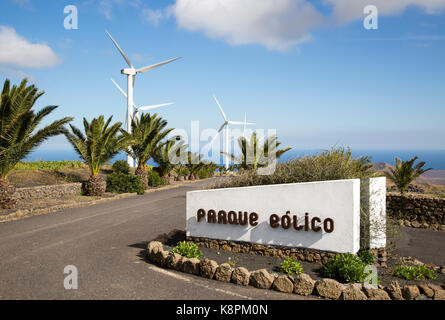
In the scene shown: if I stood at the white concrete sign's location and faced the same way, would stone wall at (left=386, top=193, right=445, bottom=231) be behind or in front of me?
behind

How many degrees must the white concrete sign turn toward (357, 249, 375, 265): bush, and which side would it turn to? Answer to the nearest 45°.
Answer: approximately 135° to its left

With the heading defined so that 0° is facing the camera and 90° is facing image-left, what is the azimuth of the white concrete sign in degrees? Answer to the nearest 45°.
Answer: approximately 45°

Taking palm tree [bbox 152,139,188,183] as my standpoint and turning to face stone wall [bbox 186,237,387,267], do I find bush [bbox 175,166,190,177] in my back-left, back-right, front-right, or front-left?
back-left

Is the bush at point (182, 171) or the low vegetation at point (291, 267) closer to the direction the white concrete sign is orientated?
the low vegetation

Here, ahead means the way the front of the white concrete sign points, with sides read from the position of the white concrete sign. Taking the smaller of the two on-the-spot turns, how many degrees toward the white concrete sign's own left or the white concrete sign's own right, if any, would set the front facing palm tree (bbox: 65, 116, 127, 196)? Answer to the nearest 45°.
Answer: approximately 90° to the white concrete sign's own right

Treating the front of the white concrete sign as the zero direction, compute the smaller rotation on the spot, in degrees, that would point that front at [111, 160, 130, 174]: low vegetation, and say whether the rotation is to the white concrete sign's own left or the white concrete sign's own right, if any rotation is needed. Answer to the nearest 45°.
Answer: approximately 90° to the white concrete sign's own right

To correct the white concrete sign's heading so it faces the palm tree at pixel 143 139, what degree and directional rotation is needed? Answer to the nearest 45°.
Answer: approximately 90° to its right

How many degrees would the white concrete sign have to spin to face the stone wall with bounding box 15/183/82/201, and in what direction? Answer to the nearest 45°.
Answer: approximately 90° to its right
